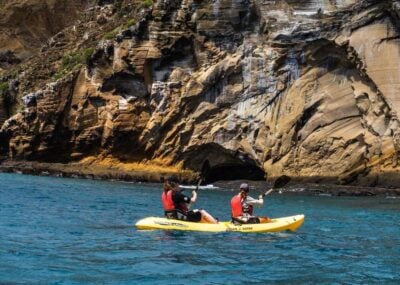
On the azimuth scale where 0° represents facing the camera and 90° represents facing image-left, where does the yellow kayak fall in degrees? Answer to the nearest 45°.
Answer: approximately 270°

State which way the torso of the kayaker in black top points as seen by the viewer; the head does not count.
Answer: to the viewer's right

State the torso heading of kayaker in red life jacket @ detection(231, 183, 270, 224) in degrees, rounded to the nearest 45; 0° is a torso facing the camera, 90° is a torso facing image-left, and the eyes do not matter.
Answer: approximately 270°

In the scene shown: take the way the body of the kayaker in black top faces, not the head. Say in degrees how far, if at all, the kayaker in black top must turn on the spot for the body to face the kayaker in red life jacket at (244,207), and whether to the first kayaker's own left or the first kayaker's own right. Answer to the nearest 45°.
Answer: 0° — they already face them

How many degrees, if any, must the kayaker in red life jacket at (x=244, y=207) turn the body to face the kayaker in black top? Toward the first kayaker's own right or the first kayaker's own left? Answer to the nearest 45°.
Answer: approximately 180°
